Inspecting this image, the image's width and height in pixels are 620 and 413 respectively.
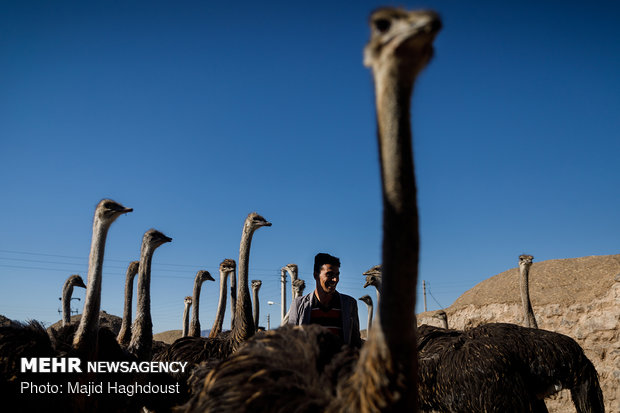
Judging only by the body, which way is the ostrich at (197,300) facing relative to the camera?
to the viewer's right

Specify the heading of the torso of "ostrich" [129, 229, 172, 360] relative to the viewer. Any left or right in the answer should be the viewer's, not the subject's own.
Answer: facing to the right of the viewer

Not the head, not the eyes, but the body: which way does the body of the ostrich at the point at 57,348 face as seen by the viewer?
to the viewer's right
